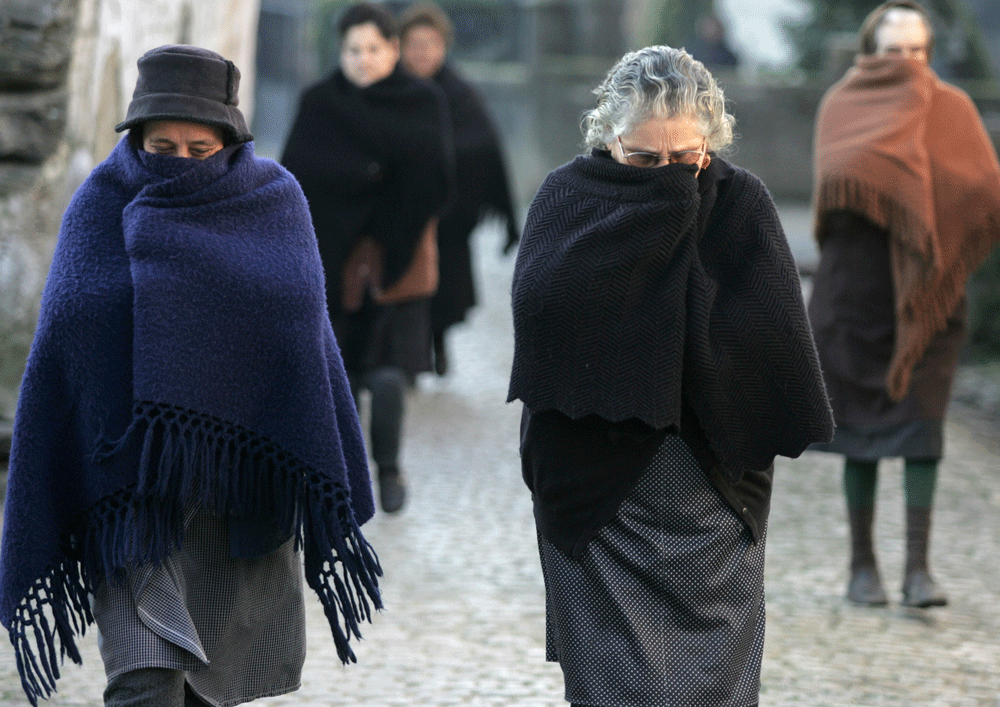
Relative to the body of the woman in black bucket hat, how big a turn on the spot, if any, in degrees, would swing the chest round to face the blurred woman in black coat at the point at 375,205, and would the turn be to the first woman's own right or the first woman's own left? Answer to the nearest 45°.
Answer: approximately 180°

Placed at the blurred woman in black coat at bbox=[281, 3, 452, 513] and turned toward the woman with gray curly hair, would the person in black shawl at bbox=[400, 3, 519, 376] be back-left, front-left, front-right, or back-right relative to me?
back-left

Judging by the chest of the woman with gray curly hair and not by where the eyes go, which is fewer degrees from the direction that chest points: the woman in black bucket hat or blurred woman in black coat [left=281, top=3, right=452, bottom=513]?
the woman in black bucket hat

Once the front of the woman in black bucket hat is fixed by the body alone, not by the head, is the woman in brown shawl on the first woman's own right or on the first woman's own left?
on the first woman's own left

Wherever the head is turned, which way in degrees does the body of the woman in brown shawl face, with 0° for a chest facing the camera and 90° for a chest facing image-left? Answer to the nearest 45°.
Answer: approximately 0°

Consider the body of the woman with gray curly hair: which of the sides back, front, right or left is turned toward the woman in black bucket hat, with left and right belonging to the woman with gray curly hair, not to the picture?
right

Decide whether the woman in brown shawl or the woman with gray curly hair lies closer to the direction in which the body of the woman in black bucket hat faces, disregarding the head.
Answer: the woman with gray curly hair

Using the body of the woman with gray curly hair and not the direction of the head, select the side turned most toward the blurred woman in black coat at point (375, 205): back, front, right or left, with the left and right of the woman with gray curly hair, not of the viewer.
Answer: back

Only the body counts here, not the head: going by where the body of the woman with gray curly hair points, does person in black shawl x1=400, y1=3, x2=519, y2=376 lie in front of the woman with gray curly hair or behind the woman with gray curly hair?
behind

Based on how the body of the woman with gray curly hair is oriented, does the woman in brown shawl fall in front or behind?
behind

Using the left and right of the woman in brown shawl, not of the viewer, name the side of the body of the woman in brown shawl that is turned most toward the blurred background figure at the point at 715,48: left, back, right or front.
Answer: back

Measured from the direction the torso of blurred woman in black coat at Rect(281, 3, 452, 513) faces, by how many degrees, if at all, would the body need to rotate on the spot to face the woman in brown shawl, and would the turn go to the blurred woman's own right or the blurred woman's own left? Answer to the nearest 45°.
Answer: approximately 45° to the blurred woman's own left
